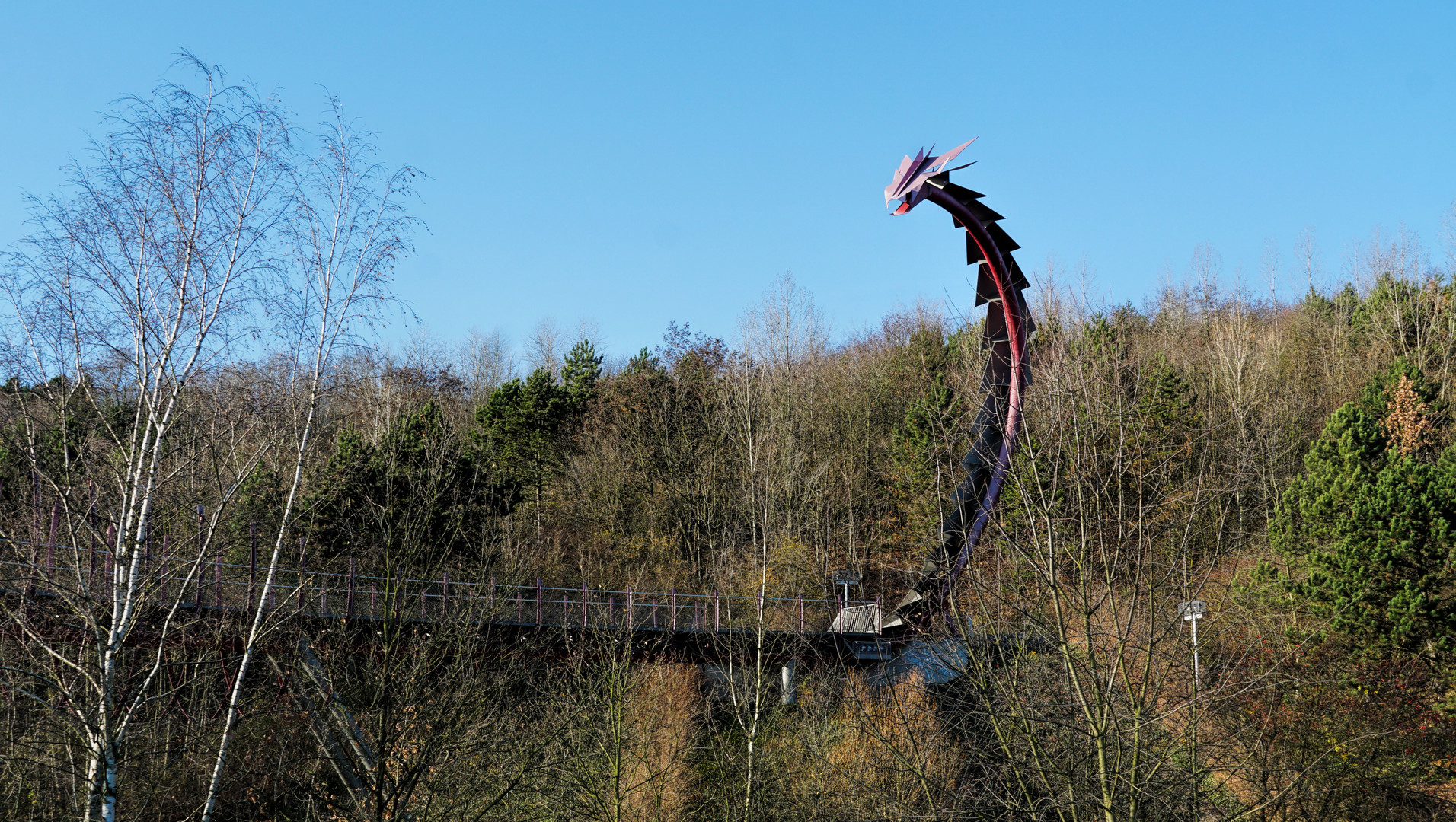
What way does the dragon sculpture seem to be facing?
to the viewer's left

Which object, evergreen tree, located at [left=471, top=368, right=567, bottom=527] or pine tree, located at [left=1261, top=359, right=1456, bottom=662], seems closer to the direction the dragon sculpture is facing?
the evergreen tree

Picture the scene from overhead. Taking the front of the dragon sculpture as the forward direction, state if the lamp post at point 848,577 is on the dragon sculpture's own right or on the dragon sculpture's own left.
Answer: on the dragon sculpture's own right

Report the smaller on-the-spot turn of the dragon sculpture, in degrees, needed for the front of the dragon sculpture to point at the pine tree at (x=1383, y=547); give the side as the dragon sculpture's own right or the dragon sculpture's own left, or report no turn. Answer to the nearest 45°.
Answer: approximately 180°

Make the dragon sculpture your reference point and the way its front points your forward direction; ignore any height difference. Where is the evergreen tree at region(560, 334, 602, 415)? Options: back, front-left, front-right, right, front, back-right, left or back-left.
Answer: front-right

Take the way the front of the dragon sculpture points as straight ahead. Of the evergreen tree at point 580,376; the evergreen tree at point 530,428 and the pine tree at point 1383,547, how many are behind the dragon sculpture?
1
